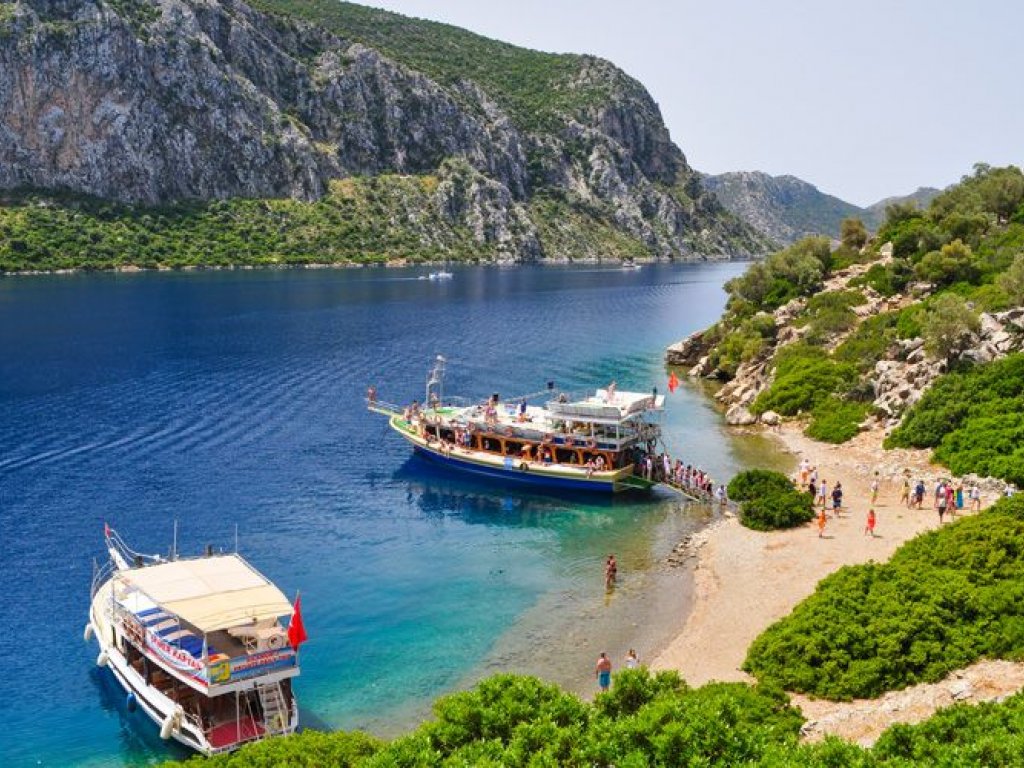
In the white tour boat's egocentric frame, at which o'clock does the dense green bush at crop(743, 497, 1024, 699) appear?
The dense green bush is roughly at 5 o'clock from the white tour boat.

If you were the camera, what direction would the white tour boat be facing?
facing away from the viewer and to the left of the viewer

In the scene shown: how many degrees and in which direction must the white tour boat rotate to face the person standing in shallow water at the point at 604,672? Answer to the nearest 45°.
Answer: approximately 135° to its right

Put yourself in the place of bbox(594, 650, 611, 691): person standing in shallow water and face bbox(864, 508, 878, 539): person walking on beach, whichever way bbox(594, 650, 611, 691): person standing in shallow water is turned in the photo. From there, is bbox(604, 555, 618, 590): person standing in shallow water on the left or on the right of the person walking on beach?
left

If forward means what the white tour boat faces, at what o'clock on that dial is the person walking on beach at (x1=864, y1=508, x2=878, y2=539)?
The person walking on beach is roughly at 4 o'clock from the white tour boat.
